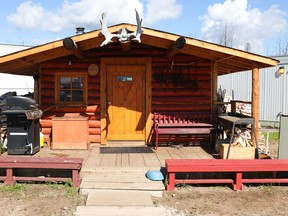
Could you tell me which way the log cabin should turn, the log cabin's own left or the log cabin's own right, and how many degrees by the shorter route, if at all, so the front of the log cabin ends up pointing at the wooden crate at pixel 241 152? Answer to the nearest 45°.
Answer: approximately 45° to the log cabin's own left

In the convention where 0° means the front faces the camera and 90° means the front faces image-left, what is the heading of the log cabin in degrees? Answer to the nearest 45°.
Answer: approximately 0°
